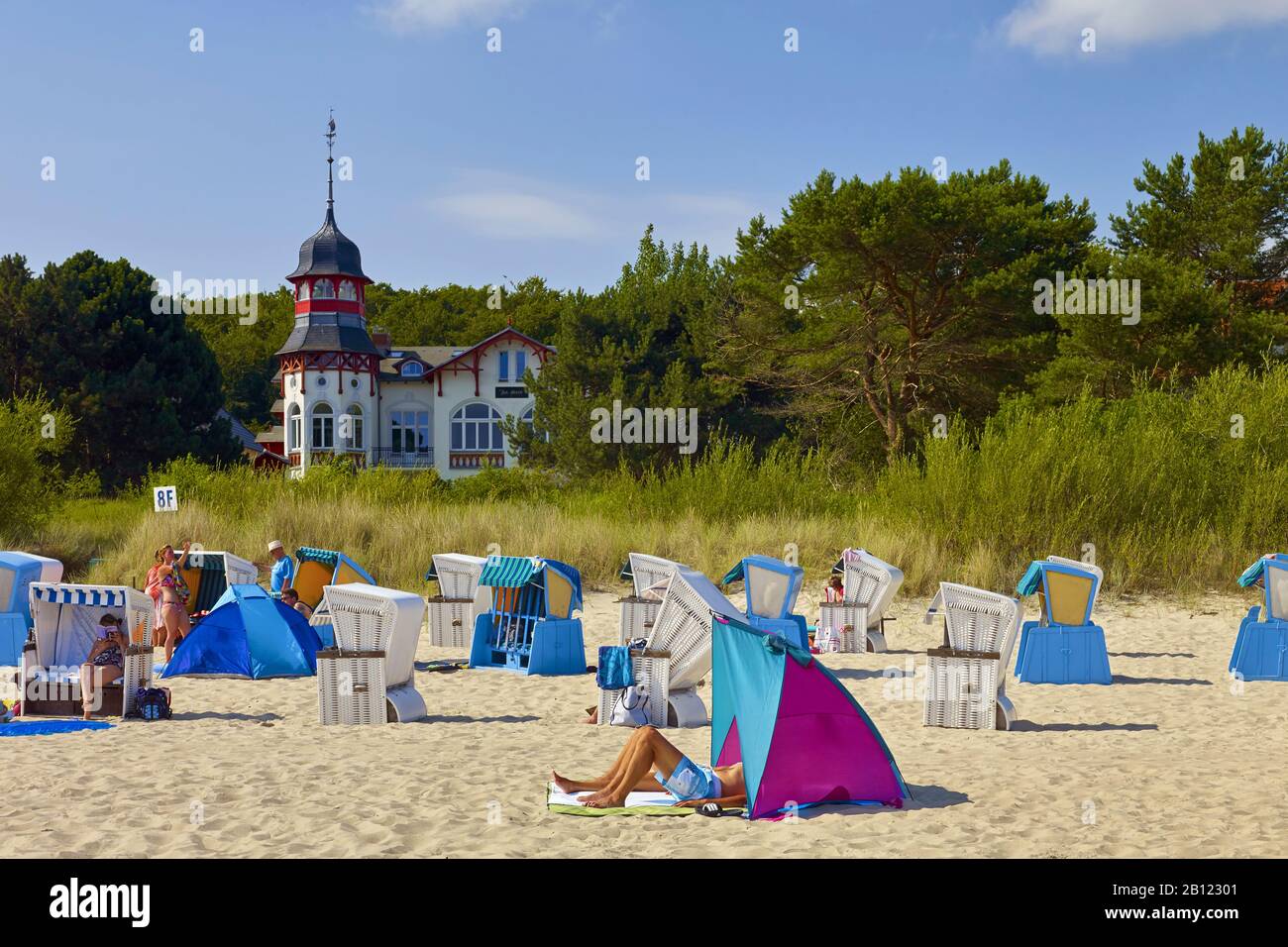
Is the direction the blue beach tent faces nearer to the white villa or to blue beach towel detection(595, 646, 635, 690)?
the white villa

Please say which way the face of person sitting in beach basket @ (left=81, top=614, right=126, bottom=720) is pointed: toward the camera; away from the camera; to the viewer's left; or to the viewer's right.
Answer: toward the camera

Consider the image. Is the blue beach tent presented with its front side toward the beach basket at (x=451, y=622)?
no

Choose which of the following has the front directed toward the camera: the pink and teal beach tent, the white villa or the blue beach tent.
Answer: the white villa

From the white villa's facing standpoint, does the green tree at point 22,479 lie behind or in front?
in front

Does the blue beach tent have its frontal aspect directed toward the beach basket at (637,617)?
no

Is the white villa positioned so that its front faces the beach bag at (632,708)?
yes

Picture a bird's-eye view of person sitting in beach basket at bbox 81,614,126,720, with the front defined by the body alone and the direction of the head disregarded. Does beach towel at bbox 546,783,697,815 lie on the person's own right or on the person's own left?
on the person's own left

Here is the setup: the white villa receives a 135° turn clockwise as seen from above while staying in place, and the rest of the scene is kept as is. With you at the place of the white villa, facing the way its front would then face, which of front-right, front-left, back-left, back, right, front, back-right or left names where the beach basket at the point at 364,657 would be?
back-left

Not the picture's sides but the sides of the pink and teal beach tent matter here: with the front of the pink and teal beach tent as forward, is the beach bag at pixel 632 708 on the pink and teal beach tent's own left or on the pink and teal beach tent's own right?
on the pink and teal beach tent's own right

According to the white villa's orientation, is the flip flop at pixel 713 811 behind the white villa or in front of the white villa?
in front

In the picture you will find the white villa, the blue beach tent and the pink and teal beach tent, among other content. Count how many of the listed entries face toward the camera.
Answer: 1

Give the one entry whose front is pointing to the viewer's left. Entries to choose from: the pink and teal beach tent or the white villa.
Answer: the pink and teal beach tent

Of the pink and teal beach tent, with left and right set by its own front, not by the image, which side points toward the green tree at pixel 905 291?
right

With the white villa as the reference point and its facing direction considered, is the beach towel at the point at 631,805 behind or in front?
in front

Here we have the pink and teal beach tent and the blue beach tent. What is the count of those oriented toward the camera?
0

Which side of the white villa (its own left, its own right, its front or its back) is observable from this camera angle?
front

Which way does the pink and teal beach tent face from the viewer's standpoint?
to the viewer's left

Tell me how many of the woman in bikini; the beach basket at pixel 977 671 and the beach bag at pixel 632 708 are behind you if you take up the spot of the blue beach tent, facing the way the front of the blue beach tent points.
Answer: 2
